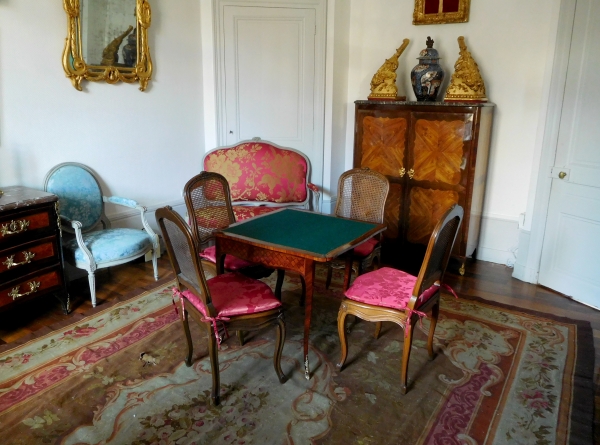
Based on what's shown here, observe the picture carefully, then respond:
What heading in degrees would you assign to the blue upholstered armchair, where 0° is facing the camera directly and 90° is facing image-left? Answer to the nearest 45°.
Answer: approximately 315°

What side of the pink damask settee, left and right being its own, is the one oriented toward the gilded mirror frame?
right

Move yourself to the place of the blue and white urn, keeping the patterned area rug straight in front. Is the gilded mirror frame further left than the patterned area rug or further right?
right

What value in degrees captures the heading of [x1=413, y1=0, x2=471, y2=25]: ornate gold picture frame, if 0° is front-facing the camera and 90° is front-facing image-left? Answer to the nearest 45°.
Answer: approximately 0°

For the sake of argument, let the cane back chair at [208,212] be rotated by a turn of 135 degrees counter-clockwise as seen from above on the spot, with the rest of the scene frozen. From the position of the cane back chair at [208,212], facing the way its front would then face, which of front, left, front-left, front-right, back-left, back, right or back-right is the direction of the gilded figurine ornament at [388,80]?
front-right

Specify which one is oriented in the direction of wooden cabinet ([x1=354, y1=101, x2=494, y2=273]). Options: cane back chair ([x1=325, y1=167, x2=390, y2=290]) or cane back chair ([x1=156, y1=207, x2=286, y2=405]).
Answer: cane back chair ([x1=156, y1=207, x2=286, y2=405])

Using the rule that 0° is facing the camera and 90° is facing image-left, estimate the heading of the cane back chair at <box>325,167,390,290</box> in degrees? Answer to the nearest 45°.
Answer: approximately 45°

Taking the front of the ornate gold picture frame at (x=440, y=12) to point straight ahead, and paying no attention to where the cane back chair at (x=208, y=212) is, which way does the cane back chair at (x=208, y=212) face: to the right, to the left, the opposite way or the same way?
to the left

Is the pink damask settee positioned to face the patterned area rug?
yes
